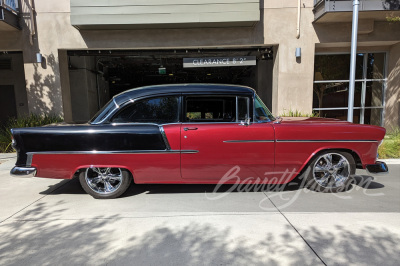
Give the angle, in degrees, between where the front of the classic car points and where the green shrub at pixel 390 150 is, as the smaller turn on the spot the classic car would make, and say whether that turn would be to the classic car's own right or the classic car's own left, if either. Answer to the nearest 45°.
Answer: approximately 45° to the classic car's own left

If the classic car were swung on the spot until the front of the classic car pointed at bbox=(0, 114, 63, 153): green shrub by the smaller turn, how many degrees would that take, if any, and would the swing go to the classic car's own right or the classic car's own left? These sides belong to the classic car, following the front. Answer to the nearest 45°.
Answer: approximately 135° to the classic car's own left

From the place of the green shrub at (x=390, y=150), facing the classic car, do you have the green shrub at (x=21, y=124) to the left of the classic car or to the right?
right

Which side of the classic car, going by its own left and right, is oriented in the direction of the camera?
right
